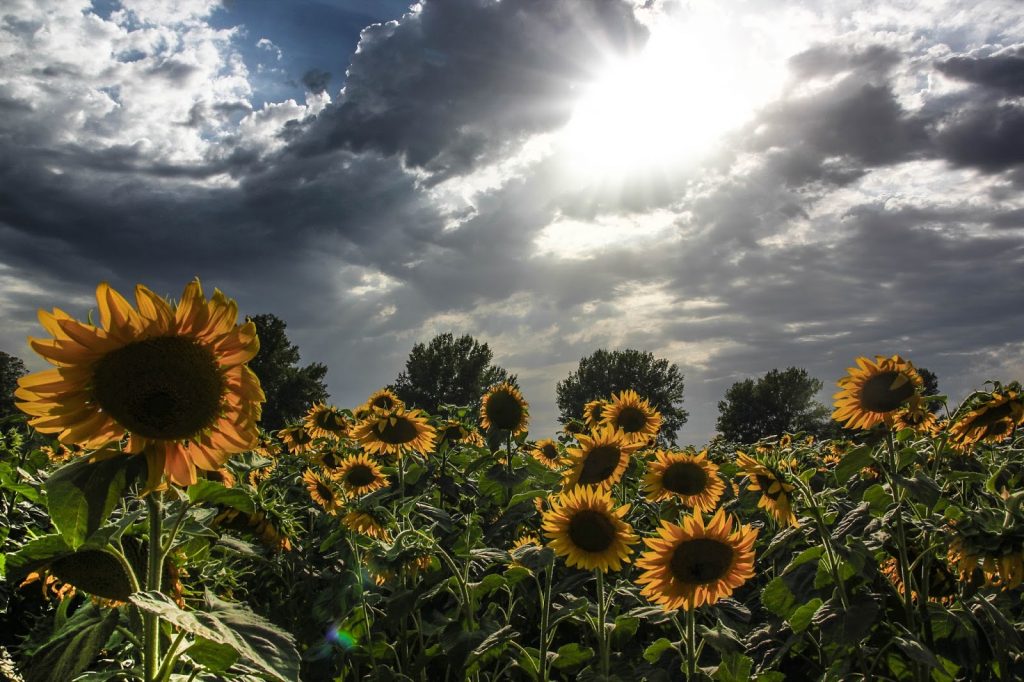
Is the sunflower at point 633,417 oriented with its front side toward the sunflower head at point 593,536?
yes

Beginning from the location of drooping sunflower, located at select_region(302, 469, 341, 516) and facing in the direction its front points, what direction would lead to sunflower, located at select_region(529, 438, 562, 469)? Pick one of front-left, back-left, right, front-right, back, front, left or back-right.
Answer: back

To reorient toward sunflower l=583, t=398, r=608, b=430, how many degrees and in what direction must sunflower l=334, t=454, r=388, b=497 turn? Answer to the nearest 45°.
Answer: approximately 135° to its left

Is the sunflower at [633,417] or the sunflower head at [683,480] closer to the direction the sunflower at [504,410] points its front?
the sunflower head

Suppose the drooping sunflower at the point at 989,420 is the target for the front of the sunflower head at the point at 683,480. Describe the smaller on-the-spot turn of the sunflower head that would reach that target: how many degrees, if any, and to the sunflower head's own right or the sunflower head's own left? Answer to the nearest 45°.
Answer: approximately 90° to the sunflower head's own left

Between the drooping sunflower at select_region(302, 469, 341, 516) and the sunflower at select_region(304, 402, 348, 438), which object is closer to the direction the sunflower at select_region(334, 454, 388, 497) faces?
the drooping sunflower

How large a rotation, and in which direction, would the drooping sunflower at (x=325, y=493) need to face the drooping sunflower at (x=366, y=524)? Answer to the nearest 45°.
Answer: approximately 45° to its left

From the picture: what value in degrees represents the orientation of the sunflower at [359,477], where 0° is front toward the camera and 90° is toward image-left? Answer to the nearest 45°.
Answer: approximately 0°

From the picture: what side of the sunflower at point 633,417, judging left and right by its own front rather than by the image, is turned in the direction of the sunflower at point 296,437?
right

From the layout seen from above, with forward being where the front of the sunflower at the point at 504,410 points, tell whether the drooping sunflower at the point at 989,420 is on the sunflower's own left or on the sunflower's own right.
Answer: on the sunflower's own left

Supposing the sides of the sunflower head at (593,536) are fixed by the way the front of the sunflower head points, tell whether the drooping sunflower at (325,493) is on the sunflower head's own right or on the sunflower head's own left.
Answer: on the sunflower head's own right
